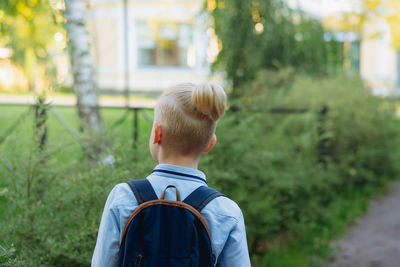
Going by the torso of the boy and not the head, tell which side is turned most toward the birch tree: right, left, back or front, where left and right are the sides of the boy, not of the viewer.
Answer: front

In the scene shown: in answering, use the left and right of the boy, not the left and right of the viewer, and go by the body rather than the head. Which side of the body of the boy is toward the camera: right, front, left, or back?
back

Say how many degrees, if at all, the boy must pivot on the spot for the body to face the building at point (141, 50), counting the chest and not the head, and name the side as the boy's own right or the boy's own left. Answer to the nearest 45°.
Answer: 0° — they already face it

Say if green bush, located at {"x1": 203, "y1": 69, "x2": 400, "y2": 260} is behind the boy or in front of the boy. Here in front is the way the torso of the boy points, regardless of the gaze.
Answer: in front

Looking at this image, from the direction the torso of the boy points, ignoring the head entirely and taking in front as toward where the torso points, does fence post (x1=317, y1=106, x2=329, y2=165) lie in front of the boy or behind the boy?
in front

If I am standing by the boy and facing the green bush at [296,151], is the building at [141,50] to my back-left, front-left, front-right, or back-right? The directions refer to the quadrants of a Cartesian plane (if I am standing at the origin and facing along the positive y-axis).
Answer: front-left

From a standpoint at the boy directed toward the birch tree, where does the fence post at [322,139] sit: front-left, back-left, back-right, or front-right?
front-right
